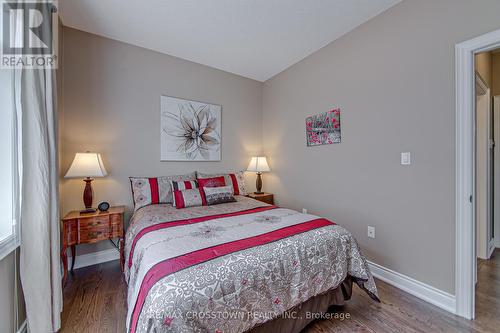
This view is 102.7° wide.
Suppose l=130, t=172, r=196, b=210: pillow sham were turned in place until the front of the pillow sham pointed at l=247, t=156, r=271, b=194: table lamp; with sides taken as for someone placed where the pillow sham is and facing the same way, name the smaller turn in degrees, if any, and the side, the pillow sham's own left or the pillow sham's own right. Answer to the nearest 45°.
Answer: approximately 90° to the pillow sham's own left

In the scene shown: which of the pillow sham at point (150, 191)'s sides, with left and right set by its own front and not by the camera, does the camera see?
front

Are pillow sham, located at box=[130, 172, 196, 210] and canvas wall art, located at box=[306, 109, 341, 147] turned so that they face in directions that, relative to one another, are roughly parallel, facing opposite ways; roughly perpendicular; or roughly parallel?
roughly perpendicular

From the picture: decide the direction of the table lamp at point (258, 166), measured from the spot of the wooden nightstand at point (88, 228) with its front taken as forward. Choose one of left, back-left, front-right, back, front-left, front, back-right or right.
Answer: left

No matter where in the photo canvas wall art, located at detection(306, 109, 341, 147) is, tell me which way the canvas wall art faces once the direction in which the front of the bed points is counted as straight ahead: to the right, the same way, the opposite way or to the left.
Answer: to the right

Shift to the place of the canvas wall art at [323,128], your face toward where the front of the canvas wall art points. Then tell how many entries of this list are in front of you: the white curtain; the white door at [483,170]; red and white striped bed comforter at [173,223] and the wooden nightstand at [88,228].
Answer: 3

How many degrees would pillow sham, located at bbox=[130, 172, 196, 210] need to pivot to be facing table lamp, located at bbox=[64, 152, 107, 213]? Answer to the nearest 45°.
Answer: approximately 90° to its right

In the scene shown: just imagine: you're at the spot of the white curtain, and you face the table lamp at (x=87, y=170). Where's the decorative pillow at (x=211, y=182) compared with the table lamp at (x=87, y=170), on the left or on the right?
right

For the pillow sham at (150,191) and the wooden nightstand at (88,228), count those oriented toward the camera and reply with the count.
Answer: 2

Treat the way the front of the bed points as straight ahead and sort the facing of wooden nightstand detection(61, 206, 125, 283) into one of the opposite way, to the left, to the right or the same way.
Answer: the same way

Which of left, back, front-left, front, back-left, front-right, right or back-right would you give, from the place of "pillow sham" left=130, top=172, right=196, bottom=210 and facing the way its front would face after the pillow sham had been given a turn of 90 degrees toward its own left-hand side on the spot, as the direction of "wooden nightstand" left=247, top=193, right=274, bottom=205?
front

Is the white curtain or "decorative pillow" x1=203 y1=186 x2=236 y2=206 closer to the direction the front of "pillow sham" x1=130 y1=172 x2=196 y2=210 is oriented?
the white curtain

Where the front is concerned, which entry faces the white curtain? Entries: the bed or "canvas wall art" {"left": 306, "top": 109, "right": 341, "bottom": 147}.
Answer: the canvas wall art

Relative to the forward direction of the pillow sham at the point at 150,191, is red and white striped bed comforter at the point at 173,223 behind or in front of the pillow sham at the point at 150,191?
in front

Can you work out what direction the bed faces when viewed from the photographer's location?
facing the viewer and to the right of the viewer

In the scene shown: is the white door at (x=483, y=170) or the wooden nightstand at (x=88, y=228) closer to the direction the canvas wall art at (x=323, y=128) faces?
the wooden nightstand

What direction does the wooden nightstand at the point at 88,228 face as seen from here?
toward the camera

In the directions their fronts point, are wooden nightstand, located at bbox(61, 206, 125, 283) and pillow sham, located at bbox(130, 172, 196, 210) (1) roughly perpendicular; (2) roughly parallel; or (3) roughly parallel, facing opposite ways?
roughly parallel

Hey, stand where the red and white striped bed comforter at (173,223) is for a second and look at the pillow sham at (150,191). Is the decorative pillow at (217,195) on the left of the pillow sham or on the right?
right
